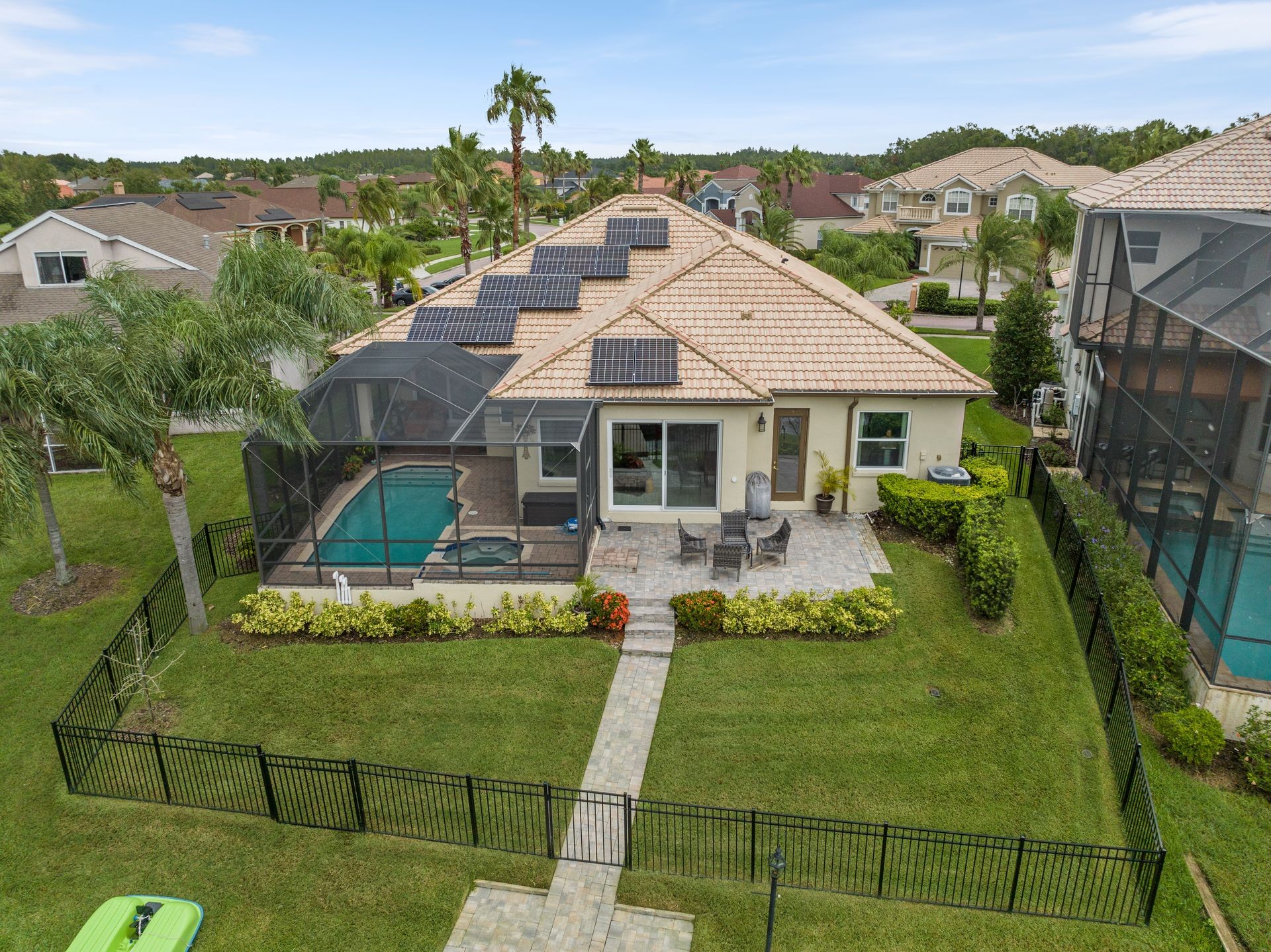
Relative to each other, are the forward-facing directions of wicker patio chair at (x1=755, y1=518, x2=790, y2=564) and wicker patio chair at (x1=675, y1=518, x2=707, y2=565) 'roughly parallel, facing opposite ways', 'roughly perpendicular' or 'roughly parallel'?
roughly parallel, facing opposite ways

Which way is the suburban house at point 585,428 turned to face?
away from the camera

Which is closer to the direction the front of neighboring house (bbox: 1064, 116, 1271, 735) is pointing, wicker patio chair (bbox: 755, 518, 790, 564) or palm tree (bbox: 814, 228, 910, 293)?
the palm tree

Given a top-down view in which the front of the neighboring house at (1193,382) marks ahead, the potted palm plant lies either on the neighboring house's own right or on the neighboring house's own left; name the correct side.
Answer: on the neighboring house's own left

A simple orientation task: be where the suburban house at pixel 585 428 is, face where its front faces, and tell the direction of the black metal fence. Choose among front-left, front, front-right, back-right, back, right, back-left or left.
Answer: back

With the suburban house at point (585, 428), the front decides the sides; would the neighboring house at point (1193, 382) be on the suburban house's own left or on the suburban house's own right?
on the suburban house's own right

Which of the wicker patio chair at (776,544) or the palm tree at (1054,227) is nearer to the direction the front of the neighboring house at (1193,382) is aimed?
the palm tree

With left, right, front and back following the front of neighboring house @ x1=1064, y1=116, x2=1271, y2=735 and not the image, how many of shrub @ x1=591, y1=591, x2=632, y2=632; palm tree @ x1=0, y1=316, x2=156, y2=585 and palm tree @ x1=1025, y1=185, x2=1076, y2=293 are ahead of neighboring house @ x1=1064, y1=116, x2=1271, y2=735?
1

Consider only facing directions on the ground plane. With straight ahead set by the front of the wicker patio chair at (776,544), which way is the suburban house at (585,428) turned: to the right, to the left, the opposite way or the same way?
to the right

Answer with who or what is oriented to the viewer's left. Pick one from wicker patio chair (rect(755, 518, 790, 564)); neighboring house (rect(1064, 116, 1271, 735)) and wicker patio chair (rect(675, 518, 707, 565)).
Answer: wicker patio chair (rect(755, 518, 790, 564))

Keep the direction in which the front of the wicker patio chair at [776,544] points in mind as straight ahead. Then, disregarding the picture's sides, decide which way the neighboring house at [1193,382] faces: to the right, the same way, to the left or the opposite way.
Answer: to the right

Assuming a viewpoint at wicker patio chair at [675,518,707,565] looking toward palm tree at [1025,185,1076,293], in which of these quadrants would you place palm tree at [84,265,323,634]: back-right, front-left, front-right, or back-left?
back-left

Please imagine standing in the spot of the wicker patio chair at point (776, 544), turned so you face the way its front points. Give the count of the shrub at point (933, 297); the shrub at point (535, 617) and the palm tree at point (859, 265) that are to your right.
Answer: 2

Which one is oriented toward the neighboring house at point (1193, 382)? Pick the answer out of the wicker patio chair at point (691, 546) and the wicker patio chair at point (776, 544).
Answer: the wicker patio chair at point (691, 546)

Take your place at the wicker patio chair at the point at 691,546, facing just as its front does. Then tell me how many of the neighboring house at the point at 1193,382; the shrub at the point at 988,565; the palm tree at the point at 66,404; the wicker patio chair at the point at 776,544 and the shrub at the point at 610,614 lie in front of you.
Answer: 3

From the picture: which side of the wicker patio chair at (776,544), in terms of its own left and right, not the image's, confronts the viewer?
left

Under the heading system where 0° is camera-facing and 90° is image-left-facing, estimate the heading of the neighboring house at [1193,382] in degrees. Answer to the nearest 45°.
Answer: approximately 180°

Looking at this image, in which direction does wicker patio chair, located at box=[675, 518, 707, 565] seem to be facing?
to the viewer's right

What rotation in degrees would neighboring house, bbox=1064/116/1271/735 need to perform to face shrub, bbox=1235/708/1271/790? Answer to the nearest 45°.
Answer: approximately 180°

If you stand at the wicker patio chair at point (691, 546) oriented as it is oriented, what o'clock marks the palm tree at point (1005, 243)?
The palm tree is roughly at 10 o'clock from the wicker patio chair.
